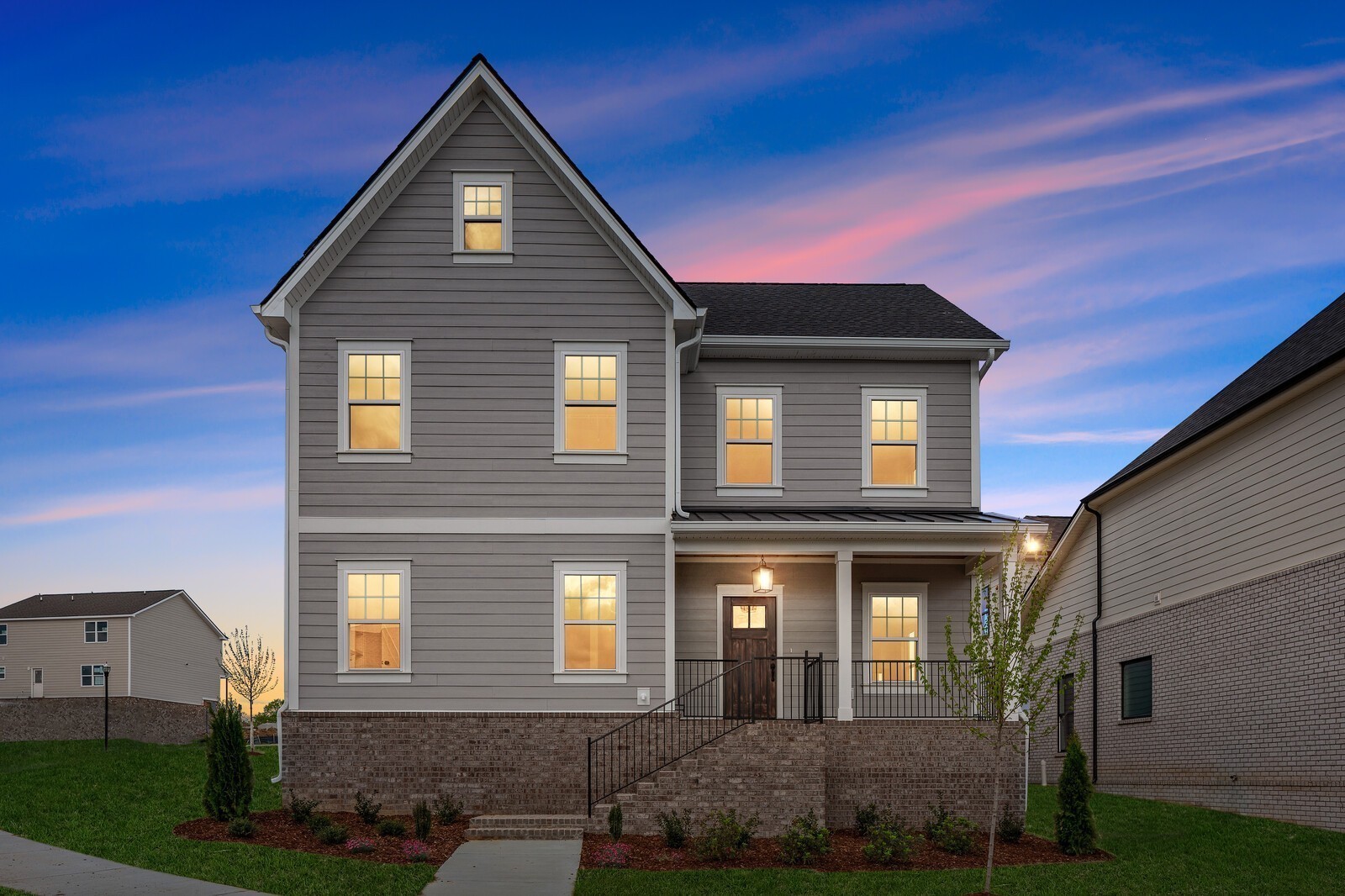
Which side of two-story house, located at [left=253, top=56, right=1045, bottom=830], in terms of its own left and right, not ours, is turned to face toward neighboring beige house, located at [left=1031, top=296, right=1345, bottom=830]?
left

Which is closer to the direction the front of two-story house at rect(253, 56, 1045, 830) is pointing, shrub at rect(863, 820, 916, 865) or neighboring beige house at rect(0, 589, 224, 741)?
the shrub

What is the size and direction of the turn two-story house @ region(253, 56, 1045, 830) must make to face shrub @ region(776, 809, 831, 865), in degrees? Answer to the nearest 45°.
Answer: approximately 45° to its left

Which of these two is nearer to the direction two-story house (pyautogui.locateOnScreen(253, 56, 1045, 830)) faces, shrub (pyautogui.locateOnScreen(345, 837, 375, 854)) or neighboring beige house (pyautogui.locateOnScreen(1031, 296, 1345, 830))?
the shrub

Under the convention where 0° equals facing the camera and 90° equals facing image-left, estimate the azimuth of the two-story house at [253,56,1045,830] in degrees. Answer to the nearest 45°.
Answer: approximately 0°

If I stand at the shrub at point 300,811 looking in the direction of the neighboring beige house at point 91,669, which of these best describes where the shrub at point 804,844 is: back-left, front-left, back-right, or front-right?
back-right

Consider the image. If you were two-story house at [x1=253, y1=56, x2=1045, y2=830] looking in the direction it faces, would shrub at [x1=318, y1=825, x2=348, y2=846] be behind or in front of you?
in front

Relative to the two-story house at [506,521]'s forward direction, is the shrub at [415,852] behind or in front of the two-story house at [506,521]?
in front

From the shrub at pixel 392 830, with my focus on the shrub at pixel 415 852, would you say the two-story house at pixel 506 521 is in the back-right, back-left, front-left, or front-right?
back-left
